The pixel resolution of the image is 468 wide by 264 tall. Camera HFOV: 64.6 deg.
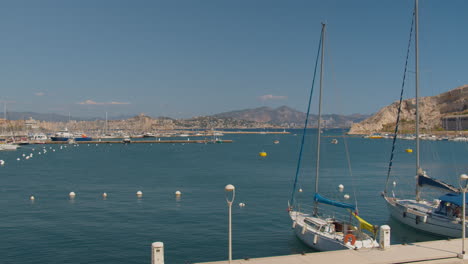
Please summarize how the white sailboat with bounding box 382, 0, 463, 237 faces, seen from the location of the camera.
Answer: facing away from the viewer and to the left of the viewer

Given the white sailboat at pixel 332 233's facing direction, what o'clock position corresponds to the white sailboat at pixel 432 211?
the white sailboat at pixel 432 211 is roughly at 3 o'clock from the white sailboat at pixel 332 233.

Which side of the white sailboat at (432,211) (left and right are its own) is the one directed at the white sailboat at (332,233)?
left

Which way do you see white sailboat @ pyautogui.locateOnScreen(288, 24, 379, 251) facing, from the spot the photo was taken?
facing away from the viewer and to the left of the viewer
